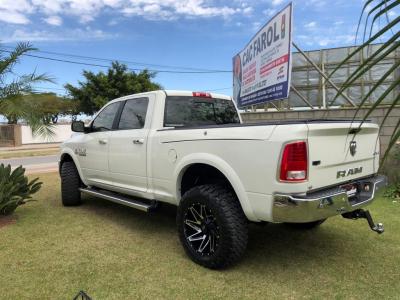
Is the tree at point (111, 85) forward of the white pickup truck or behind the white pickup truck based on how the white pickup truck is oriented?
forward

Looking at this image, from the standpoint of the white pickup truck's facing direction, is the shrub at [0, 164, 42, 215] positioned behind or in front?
in front

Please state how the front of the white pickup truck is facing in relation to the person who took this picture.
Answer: facing away from the viewer and to the left of the viewer

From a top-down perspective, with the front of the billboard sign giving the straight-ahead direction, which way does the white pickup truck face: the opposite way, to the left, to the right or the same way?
to the right

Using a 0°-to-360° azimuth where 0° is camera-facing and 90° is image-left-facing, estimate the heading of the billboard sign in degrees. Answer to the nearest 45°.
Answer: approximately 45°

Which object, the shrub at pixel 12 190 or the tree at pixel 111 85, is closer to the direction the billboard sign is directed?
the shrub

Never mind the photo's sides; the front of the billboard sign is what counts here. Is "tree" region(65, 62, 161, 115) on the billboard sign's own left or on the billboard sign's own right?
on the billboard sign's own right

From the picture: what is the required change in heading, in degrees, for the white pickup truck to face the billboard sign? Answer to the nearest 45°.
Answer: approximately 45° to its right

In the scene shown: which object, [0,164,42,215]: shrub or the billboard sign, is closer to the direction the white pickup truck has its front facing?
the shrub
